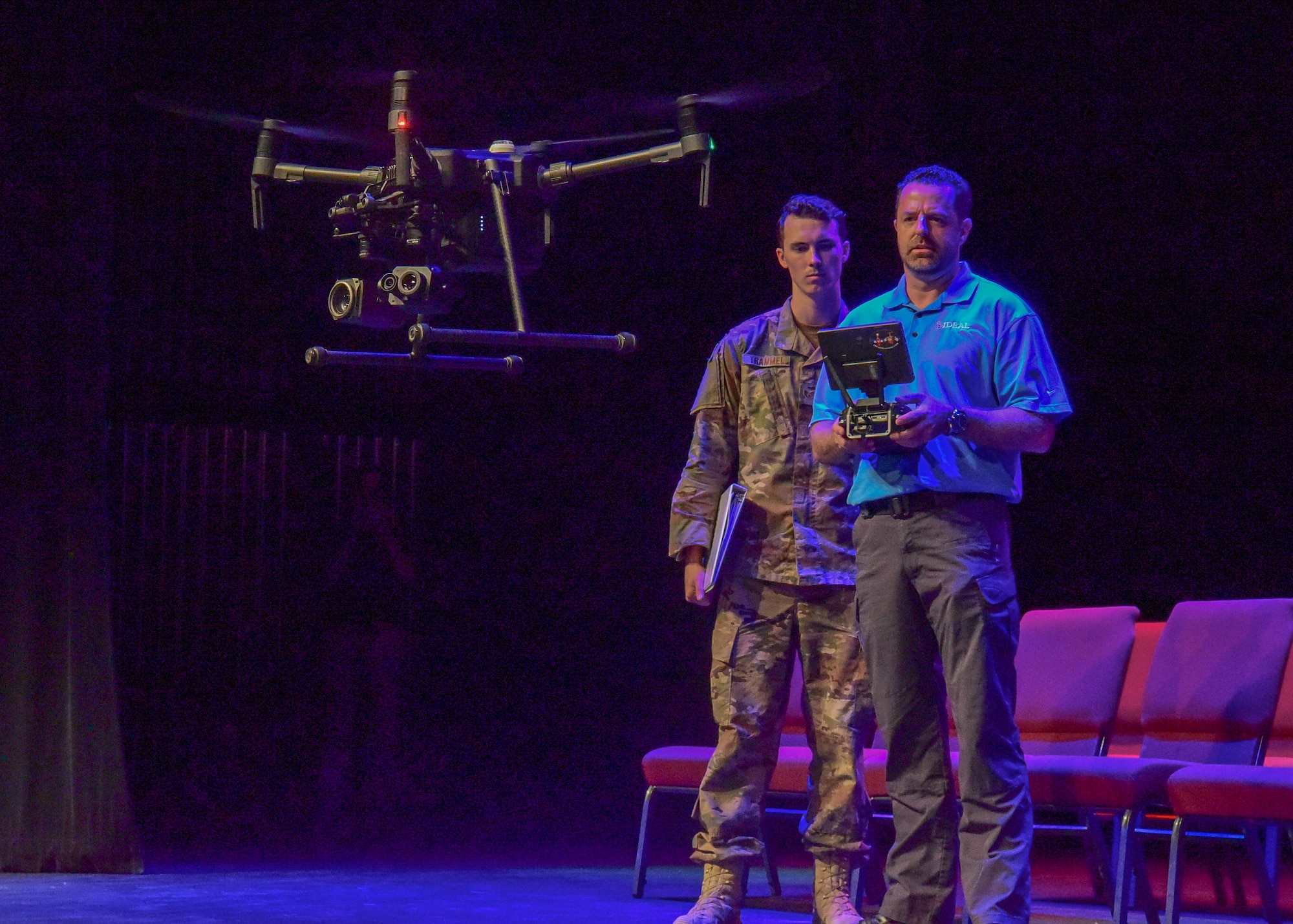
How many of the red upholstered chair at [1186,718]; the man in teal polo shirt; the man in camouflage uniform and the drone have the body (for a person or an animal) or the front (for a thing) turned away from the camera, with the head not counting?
0

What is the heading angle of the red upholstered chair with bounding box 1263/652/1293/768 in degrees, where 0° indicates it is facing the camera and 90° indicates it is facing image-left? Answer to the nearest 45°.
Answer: approximately 45°

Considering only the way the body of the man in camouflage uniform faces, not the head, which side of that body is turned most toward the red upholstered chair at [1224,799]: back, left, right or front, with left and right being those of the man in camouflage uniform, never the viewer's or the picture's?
left

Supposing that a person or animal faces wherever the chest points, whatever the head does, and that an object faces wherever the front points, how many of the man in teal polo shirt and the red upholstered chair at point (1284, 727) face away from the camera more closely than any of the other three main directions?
0

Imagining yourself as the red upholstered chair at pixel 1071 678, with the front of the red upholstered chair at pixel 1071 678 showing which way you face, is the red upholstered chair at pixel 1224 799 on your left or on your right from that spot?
on your left

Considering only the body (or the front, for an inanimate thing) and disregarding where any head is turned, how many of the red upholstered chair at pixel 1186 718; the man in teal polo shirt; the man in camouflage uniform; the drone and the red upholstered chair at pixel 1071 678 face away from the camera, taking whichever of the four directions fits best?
0

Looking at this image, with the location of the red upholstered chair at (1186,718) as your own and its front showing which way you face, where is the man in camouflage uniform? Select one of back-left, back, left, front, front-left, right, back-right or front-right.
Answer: front

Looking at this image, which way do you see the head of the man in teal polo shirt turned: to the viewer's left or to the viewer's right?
to the viewer's left

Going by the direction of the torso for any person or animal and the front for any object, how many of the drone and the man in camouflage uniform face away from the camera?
0

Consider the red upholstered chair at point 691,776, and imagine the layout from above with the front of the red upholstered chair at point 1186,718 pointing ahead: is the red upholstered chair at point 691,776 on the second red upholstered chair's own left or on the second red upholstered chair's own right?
on the second red upholstered chair's own right

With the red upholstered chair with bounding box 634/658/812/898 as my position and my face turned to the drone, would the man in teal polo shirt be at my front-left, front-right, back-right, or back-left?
front-left

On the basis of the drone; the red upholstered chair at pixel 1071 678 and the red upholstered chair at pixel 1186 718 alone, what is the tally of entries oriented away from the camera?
0

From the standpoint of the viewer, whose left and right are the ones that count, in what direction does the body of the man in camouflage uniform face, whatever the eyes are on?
facing the viewer

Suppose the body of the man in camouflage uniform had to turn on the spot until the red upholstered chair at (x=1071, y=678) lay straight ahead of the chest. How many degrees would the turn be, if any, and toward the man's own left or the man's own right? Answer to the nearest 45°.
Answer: approximately 135° to the man's own left
